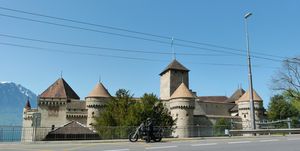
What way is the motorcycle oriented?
to the viewer's left

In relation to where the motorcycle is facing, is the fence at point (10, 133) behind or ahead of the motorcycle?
ahead
